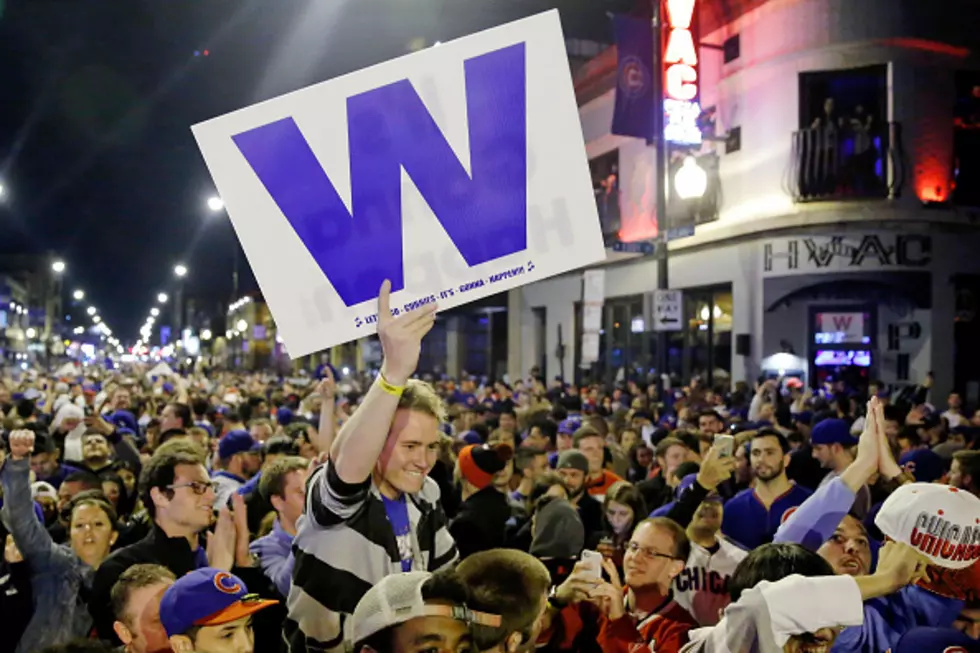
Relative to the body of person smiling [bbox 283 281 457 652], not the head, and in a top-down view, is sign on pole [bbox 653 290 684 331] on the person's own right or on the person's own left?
on the person's own left

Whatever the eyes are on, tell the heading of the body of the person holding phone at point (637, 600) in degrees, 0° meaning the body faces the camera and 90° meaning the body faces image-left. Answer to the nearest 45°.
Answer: approximately 45°

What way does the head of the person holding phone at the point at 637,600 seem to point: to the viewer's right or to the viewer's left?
to the viewer's left

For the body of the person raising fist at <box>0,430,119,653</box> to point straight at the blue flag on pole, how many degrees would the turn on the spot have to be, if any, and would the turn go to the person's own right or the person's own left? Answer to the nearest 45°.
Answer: approximately 135° to the person's own left

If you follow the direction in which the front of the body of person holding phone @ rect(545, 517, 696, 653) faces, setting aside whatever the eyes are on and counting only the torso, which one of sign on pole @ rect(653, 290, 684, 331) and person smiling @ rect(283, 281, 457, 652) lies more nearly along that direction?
the person smiling

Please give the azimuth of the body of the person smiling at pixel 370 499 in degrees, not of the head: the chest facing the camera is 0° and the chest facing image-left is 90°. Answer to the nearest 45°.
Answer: approximately 315°

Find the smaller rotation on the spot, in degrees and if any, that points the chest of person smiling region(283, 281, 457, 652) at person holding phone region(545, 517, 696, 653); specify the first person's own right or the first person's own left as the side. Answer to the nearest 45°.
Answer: approximately 90° to the first person's own left
